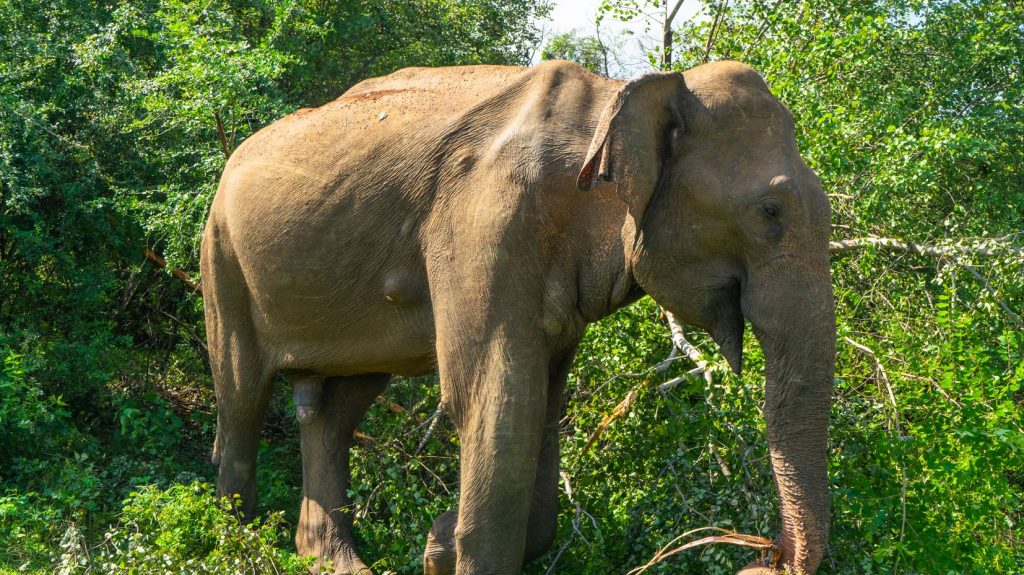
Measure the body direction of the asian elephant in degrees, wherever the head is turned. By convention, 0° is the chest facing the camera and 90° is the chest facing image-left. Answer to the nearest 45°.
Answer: approximately 270°

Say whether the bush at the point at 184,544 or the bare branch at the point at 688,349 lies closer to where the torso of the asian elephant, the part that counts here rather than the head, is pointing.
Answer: the bare branch

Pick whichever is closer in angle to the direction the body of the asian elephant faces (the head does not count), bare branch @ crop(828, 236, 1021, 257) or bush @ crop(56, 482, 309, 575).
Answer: the bare branch

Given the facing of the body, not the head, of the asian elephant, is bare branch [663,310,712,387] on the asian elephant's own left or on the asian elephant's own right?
on the asian elephant's own left

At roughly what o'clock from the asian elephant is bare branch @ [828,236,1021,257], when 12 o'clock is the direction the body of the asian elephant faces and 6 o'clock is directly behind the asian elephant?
The bare branch is roughly at 11 o'clock from the asian elephant.

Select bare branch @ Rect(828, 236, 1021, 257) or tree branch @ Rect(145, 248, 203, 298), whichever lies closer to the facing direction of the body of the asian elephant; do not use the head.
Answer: the bare branch

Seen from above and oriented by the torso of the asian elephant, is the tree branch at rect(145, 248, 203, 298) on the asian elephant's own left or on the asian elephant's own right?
on the asian elephant's own left
